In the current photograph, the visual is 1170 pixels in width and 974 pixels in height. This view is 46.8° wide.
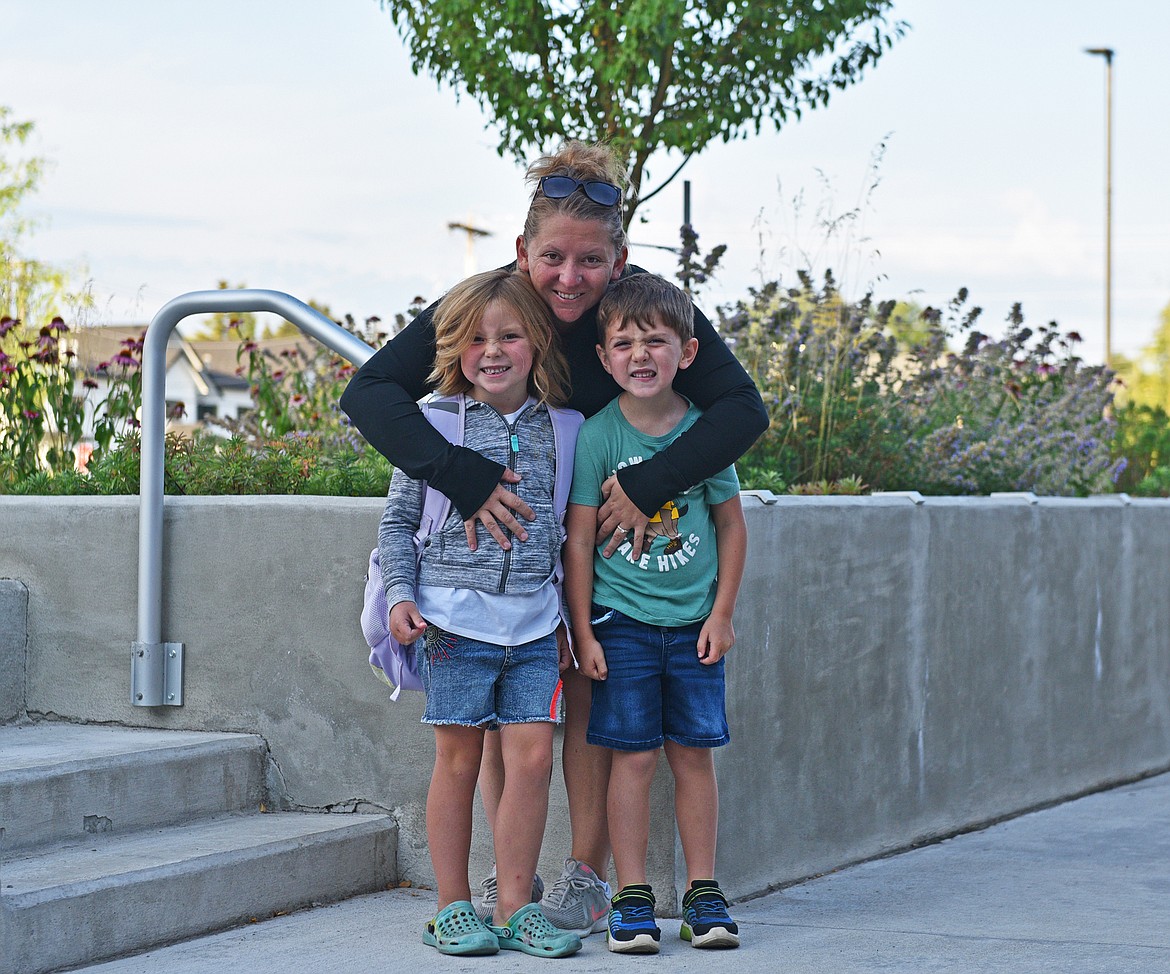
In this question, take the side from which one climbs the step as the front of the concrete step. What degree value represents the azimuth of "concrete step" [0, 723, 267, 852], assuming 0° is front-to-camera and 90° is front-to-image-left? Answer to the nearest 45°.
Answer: approximately 315°

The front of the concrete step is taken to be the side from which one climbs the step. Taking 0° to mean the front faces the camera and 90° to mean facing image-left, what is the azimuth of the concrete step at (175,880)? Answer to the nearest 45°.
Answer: approximately 315°

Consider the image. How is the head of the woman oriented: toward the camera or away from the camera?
toward the camera

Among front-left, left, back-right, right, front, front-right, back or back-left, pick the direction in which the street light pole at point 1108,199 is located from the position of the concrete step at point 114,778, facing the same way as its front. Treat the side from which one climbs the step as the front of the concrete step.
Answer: left

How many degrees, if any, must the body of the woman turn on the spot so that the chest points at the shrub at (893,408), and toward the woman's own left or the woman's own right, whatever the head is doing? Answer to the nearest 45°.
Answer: approximately 135° to the woman's own left

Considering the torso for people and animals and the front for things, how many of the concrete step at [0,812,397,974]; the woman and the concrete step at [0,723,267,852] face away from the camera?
0

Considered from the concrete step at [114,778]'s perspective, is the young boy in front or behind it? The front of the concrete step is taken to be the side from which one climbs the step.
in front

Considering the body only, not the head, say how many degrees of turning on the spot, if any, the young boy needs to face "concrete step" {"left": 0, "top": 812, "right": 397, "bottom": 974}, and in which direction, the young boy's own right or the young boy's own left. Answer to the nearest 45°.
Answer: approximately 90° to the young boy's own right

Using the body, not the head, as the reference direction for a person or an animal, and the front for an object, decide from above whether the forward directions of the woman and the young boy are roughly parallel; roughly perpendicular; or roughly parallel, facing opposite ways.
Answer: roughly parallel

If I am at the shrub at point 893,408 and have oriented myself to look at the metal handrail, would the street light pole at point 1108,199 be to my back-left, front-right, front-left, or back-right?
back-right

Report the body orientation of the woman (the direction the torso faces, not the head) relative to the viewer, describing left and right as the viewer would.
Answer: facing the viewer

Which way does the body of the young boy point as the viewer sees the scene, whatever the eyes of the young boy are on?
toward the camera

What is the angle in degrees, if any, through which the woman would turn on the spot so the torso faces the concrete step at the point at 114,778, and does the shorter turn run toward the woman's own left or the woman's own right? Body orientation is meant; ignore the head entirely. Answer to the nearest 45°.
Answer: approximately 90° to the woman's own right
